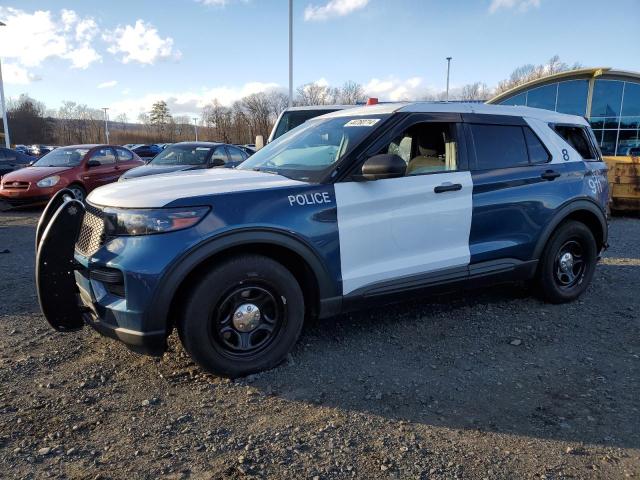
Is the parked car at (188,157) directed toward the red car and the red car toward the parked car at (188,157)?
no

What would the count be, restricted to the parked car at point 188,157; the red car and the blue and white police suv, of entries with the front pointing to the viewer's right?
0

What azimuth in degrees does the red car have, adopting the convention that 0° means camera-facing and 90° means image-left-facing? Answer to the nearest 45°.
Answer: approximately 45°

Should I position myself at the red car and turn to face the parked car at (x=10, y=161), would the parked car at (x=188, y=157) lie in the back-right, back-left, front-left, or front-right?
back-right

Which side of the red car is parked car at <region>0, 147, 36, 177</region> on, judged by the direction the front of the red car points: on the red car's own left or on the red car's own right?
on the red car's own right

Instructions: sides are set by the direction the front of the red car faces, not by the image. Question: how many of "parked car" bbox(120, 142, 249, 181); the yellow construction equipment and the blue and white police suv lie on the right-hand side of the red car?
0

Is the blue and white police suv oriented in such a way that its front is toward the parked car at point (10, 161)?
no

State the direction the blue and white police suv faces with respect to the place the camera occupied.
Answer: facing the viewer and to the left of the viewer

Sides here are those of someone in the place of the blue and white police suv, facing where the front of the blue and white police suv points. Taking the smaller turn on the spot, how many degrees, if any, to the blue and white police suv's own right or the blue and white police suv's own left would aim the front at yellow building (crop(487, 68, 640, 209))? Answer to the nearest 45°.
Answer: approximately 180°

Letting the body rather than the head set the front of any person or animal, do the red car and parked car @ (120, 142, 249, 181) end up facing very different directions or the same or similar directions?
same or similar directions

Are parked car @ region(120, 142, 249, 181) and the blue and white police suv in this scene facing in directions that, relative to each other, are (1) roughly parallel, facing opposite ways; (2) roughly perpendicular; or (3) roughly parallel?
roughly parallel

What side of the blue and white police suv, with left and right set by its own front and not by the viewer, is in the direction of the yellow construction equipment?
back

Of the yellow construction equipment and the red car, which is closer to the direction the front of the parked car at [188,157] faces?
the red car

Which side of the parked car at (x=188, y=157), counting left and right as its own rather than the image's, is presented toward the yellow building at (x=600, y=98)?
left

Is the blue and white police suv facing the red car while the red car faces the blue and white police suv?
no
